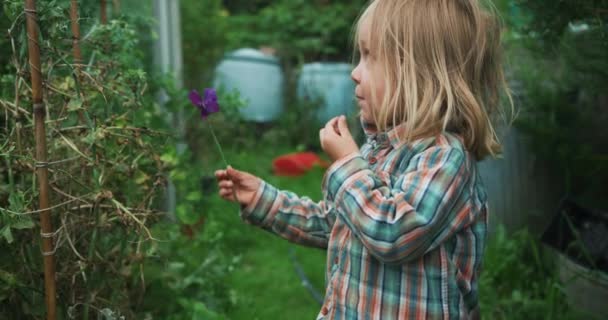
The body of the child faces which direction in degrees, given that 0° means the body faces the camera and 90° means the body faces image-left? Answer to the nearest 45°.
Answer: approximately 90°

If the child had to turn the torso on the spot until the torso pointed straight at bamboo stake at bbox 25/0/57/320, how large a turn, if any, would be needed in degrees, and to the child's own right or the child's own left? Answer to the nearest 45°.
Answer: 0° — they already face it

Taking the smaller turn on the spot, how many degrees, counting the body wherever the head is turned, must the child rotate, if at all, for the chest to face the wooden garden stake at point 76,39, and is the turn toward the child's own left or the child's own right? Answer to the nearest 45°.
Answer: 0° — they already face it

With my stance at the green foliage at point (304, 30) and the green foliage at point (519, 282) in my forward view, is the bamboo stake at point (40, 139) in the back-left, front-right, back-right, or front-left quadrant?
front-right

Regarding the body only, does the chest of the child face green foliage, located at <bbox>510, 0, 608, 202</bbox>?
no

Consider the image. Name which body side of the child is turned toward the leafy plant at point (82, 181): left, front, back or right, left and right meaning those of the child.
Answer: front

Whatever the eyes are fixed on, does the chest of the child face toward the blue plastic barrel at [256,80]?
no

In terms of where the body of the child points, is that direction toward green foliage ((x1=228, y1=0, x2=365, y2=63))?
no

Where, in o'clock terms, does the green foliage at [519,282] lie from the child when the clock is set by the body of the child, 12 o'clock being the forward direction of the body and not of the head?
The green foliage is roughly at 4 o'clock from the child.

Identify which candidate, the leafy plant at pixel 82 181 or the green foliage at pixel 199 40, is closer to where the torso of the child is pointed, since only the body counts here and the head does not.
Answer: the leafy plant

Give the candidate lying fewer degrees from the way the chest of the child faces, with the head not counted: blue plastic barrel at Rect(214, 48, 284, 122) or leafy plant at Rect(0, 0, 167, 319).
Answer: the leafy plant

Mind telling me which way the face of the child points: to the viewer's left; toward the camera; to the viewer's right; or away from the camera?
to the viewer's left

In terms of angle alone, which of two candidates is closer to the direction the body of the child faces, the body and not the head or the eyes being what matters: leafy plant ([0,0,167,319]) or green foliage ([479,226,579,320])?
the leafy plant
